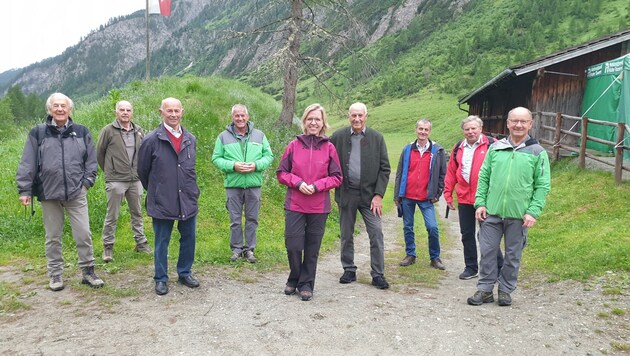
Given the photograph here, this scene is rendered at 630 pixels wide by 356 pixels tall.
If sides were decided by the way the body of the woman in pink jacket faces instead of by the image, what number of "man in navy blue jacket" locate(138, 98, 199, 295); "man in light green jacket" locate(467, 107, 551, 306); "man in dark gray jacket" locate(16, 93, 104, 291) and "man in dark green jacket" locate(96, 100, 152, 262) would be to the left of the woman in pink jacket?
1

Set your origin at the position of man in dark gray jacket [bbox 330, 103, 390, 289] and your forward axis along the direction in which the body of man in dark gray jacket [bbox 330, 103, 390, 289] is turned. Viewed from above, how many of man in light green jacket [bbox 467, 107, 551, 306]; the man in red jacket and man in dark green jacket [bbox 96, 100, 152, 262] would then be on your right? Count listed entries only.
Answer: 1

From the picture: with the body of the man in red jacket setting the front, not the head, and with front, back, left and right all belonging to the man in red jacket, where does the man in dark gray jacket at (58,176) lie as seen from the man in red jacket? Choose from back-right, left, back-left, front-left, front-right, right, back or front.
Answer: front-right

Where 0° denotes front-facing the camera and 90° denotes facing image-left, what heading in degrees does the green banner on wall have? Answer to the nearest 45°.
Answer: approximately 45°

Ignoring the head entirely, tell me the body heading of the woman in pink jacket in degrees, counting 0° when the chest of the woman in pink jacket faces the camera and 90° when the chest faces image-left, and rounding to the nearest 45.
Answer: approximately 0°

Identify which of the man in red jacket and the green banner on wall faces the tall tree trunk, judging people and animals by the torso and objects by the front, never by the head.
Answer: the green banner on wall

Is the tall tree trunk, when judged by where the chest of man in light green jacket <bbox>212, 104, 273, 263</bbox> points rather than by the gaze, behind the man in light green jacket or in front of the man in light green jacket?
behind

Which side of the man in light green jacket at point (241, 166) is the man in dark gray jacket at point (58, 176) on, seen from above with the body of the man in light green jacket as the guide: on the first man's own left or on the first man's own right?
on the first man's own right
